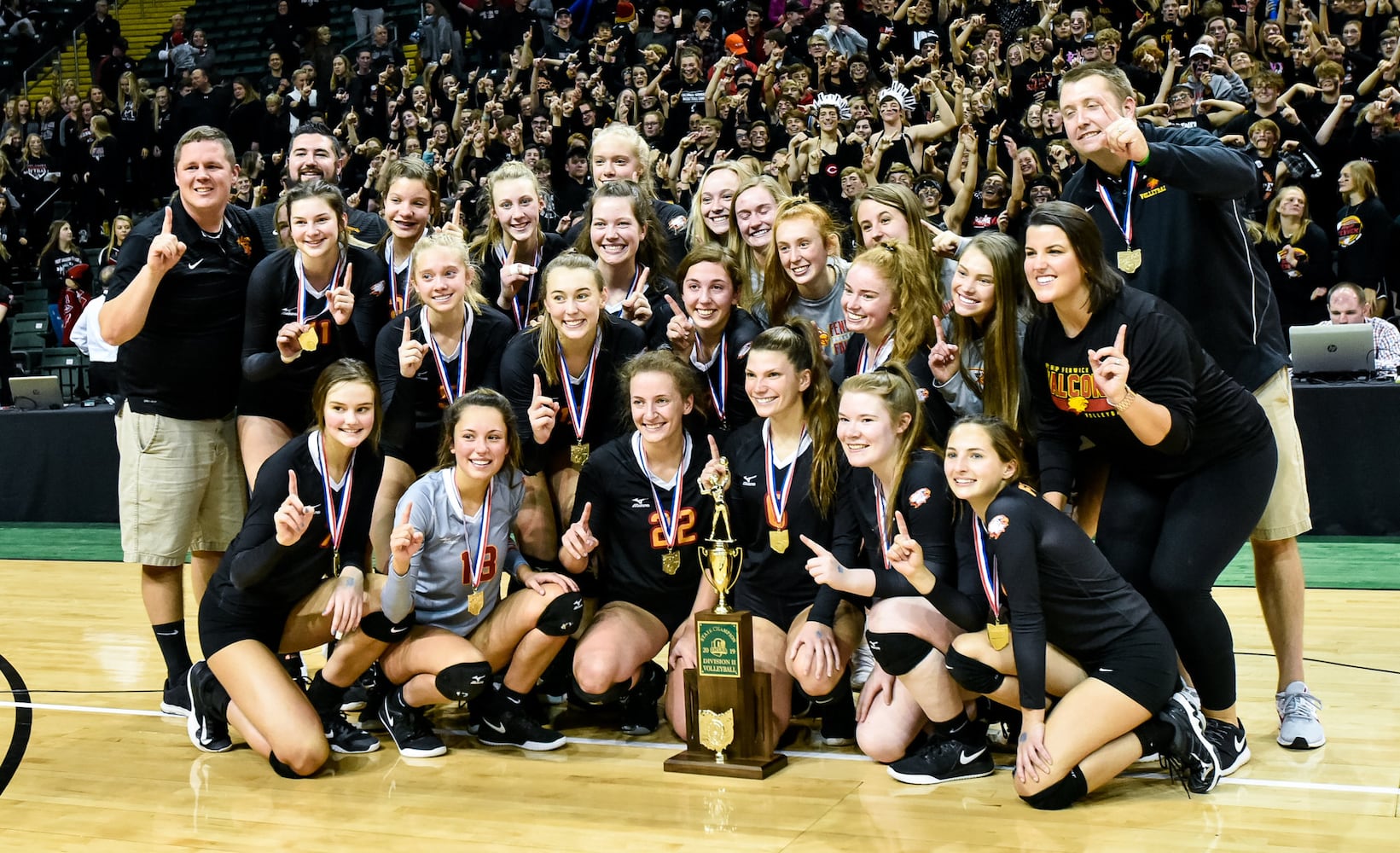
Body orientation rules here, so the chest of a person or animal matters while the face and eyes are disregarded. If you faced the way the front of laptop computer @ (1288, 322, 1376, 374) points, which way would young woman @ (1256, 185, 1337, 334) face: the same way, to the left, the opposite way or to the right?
the opposite way

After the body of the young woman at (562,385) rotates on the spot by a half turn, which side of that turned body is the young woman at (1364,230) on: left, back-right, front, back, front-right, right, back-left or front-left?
front-right

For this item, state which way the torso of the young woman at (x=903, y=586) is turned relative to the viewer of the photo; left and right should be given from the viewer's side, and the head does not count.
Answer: facing the viewer and to the left of the viewer

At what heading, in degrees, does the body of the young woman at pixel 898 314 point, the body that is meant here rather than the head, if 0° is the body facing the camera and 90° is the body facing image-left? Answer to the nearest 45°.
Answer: approximately 45°

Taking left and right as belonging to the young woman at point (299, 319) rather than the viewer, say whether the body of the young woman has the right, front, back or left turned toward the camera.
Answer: front

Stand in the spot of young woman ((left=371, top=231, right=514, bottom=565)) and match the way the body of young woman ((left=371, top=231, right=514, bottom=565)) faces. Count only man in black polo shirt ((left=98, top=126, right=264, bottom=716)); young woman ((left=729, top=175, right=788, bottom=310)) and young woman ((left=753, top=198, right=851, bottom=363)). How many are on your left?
2

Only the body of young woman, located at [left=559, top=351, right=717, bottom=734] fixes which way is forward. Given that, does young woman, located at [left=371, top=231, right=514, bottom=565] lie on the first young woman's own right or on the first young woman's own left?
on the first young woman's own right

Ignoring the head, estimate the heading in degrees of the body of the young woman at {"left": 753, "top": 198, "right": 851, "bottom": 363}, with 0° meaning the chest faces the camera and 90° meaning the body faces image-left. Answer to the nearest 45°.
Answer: approximately 45°

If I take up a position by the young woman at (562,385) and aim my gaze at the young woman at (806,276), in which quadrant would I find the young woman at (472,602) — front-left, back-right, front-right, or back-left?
back-right

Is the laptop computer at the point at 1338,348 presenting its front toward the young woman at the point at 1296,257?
yes

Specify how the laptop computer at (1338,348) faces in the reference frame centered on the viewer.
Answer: facing away from the viewer

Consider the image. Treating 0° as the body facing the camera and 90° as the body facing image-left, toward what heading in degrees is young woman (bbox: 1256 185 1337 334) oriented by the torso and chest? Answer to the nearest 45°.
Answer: approximately 0°

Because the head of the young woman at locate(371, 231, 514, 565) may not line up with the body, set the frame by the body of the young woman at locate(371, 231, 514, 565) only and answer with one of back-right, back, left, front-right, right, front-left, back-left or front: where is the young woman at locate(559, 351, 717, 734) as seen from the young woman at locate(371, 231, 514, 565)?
front-left

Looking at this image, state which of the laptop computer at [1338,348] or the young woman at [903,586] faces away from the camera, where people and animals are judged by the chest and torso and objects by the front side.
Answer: the laptop computer

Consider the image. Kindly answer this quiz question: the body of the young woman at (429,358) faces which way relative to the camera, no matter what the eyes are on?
toward the camera

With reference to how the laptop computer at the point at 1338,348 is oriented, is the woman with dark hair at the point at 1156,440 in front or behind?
behind
